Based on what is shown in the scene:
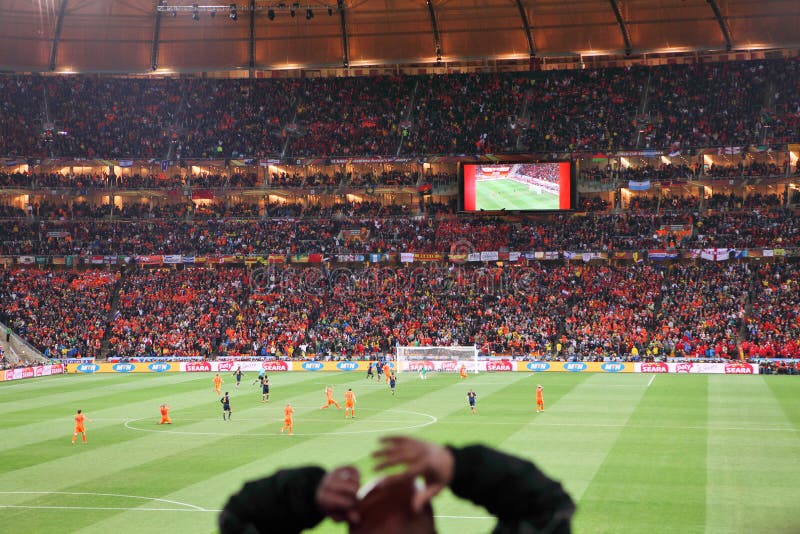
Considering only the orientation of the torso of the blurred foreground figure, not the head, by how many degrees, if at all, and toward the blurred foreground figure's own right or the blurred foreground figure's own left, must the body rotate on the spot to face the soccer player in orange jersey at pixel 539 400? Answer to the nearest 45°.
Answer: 0° — they already face them

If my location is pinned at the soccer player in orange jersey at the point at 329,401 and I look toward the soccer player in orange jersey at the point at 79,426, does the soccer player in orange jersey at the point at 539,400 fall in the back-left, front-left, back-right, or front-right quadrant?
back-left

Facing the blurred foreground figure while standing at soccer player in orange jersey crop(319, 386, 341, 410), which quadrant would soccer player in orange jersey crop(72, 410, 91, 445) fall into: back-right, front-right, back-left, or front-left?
front-right

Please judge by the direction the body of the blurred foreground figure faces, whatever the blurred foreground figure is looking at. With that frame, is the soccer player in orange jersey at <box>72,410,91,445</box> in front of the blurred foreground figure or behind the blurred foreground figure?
in front

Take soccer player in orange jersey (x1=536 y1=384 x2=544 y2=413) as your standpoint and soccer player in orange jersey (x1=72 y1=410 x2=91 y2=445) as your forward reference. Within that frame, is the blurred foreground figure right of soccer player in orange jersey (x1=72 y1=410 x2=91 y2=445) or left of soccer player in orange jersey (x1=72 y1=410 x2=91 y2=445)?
left

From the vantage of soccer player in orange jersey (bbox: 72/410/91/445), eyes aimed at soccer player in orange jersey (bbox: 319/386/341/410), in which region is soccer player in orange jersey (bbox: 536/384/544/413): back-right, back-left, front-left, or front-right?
front-right

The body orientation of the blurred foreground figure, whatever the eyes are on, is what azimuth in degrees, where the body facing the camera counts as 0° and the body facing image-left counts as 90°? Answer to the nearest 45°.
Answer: approximately 180°

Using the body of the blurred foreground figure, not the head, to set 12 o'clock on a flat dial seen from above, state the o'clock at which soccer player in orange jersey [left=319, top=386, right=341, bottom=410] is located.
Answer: The soccer player in orange jersey is roughly at 12 o'clock from the blurred foreground figure.

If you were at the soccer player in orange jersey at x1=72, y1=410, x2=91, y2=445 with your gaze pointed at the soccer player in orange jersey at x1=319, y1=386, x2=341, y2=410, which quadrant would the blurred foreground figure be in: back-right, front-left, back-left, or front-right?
back-right

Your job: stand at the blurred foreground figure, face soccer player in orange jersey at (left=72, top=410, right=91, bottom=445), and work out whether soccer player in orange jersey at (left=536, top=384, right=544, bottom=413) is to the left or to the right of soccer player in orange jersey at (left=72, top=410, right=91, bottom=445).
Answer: right
